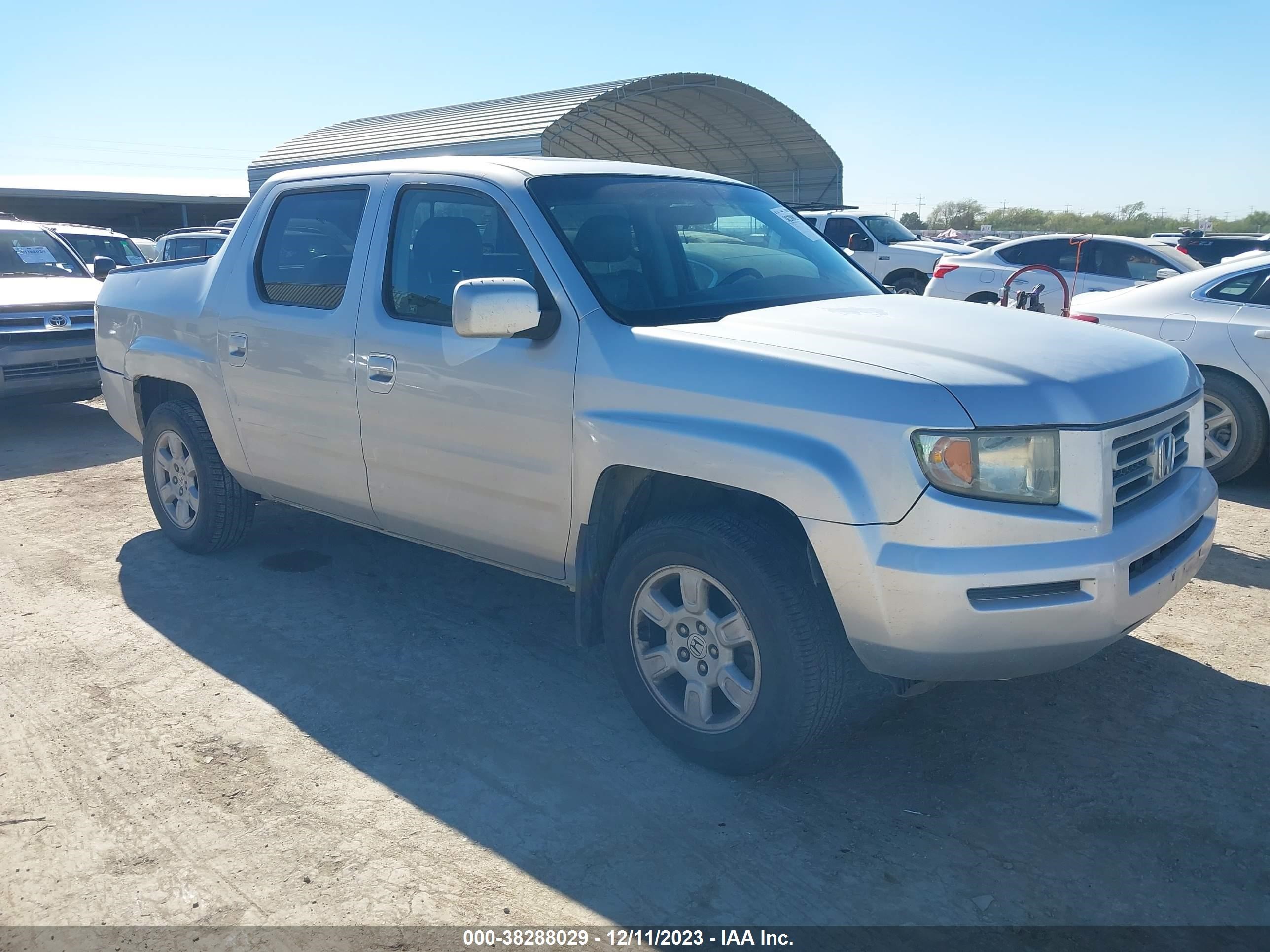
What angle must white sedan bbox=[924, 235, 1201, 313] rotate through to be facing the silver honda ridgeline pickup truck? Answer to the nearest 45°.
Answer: approximately 90° to its right

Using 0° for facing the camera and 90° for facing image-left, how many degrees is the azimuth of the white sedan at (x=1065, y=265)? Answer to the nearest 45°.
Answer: approximately 270°

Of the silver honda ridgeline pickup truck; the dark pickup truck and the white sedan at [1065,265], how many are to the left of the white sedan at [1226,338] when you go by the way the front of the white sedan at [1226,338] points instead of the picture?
2

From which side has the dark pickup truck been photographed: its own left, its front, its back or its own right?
right

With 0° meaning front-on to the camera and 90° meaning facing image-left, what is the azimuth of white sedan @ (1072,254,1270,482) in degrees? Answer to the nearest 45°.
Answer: approximately 270°

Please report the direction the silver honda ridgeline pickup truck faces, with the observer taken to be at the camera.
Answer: facing the viewer and to the right of the viewer

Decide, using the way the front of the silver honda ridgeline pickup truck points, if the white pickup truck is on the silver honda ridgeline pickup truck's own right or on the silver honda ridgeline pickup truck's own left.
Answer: on the silver honda ridgeline pickup truck's own left

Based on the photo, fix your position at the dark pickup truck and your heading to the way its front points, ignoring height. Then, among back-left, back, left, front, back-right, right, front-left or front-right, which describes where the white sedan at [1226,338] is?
right

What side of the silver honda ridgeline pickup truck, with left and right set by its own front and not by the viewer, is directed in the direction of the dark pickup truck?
left

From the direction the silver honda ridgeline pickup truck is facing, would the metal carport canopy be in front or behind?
behind

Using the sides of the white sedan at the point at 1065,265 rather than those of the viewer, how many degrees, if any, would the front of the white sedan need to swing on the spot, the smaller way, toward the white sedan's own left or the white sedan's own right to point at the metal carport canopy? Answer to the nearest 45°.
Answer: approximately 135° to the white sedan's own left
